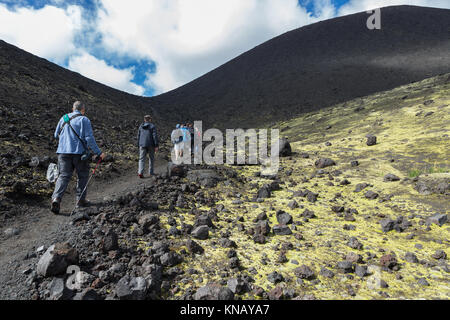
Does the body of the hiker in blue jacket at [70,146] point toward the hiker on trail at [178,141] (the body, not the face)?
yes

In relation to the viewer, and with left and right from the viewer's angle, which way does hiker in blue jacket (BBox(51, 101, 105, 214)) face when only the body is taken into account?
facing away from the viewer and to the right of the viewer
